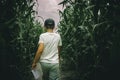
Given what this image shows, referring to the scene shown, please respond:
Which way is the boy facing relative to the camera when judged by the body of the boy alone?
away from the camera
